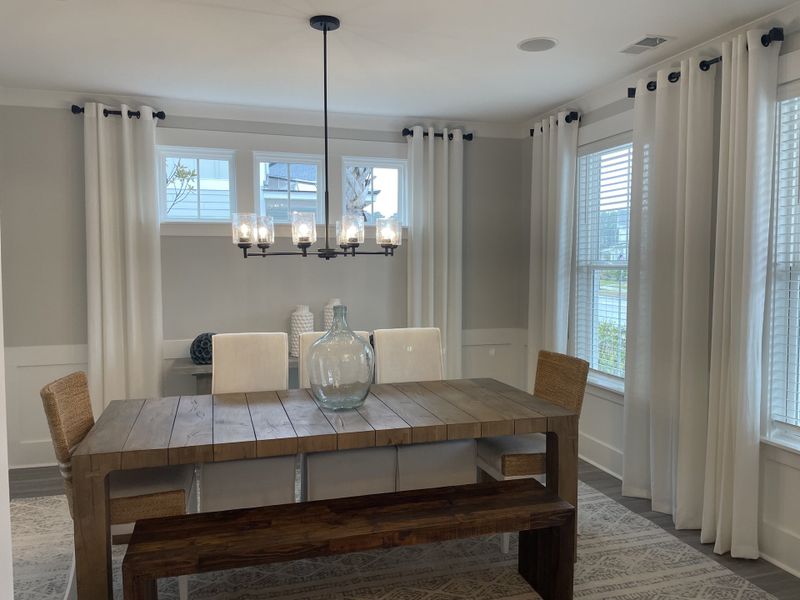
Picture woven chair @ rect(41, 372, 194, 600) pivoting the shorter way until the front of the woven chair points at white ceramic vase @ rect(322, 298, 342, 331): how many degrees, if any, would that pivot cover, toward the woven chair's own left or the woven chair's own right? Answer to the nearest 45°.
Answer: approximately 45° to the woven chair's own left

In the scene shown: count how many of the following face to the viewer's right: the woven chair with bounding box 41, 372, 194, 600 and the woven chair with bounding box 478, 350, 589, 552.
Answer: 1

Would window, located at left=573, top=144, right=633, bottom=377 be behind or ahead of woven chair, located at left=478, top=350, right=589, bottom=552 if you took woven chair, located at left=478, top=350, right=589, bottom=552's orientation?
behind

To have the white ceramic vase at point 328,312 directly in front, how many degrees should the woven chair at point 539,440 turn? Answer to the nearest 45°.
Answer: approximately 90° to its right

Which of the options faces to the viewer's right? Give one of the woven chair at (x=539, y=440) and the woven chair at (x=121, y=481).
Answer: the woven chair at (x=121, y=481)

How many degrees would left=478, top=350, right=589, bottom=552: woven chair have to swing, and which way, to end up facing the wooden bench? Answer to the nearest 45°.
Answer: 0° — it already faces it

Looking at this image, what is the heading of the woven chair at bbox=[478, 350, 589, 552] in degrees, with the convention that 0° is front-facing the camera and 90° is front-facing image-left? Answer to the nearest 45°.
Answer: approximately 45°

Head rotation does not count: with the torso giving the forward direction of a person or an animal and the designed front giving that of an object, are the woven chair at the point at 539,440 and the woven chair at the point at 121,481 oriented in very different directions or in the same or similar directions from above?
very different directions

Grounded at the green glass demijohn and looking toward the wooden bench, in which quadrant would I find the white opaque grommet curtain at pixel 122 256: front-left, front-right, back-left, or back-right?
back-right

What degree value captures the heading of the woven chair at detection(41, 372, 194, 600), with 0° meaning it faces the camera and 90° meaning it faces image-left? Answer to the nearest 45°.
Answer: approximately 270°
